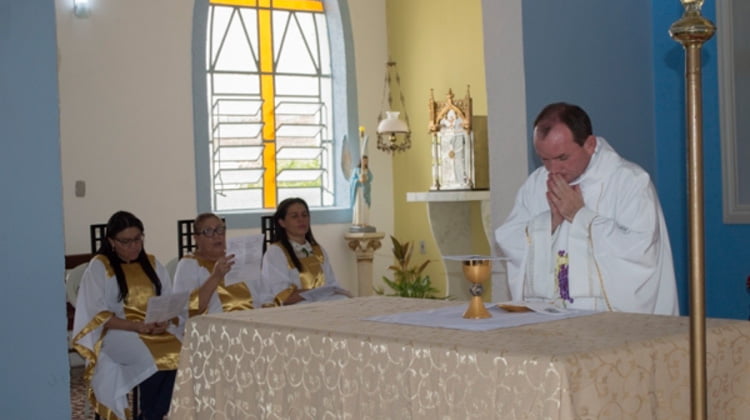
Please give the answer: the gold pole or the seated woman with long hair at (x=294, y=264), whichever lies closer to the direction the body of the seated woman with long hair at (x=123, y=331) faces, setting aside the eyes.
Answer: the gold pole

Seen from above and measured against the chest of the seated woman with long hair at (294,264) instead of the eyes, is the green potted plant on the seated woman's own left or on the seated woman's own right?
on the seated woman's own left

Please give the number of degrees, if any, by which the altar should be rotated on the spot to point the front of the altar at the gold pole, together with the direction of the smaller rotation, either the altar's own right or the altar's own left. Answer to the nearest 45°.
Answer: approximately 90° to the altar's own left

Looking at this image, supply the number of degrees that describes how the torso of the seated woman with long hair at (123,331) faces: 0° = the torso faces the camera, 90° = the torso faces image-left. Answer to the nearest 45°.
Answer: approximately 315°

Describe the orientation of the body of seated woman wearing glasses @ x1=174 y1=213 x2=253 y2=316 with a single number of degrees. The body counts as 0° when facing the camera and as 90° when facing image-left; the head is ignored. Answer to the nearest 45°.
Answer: approximately 315°

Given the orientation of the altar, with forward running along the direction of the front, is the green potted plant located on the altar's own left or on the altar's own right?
on the altar's own right

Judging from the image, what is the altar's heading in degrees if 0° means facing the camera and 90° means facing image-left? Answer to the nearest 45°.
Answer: approximately 45°

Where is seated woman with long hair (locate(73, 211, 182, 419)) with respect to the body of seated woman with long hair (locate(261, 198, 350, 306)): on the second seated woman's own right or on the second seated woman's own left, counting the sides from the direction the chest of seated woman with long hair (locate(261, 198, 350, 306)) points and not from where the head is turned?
on the second seated woman's own right
